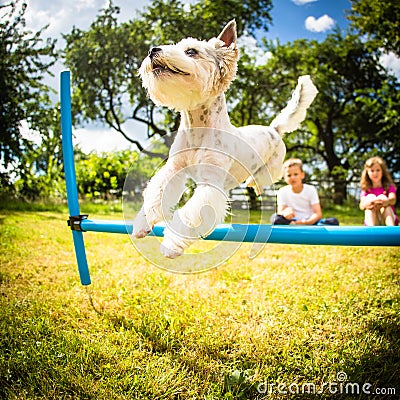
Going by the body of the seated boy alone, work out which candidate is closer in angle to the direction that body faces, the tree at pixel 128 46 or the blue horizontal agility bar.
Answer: the blue horizontal agility bar

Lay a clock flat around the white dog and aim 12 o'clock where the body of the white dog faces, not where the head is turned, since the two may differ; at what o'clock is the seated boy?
The seated boy is roughly at 5 o'clock from the white dog.

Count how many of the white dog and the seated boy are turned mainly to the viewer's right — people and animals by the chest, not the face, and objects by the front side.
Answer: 0

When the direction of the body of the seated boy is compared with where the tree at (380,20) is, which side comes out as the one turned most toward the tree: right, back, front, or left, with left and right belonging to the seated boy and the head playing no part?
back

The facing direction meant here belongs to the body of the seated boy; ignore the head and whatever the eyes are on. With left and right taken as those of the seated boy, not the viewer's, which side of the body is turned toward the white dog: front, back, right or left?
front

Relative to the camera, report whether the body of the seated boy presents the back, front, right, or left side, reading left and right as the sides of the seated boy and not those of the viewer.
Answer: front

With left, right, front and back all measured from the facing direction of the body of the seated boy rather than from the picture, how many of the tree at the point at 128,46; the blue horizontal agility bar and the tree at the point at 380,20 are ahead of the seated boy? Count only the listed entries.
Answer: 1

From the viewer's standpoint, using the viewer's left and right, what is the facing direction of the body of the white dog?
facing the viewer and to the left of the viewer
